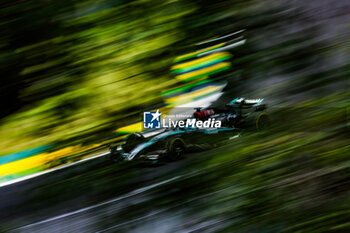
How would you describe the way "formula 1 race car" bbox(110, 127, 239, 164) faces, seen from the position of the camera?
facing the viewer and to the left of the viewer
